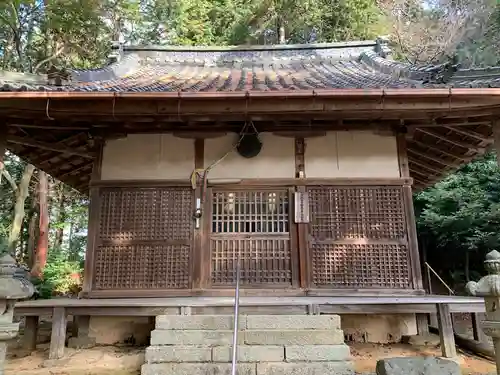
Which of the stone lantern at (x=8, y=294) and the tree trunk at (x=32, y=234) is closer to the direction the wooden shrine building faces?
the stone lantern

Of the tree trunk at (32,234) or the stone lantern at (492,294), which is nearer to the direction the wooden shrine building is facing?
the stone lantern

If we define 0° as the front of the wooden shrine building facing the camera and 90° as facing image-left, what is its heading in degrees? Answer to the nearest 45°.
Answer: approximately 0°

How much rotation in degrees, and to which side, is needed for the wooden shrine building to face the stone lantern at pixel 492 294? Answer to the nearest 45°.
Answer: approximately 45° to its left

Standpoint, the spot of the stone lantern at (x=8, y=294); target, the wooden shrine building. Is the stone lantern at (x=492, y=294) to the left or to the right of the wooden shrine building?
right

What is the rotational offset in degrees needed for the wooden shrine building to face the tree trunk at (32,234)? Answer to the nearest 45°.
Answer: approximately 135° to its right
